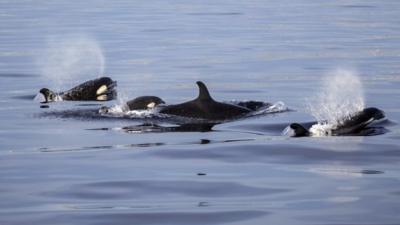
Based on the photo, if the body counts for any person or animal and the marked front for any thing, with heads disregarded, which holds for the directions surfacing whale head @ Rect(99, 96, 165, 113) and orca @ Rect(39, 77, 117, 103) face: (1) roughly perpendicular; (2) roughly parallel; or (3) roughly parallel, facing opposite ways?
roughly parallel

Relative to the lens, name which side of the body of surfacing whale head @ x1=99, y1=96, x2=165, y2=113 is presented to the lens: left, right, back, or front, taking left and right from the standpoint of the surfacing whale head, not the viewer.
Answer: right

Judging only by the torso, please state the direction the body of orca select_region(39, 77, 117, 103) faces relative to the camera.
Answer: to the viewer's right

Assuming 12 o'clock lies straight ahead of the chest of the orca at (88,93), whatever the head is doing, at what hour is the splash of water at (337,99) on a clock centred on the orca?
The splash of water is roughly at 1 o'clock from the orca.

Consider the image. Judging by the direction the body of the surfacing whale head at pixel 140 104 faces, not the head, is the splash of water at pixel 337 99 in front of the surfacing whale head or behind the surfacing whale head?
in front

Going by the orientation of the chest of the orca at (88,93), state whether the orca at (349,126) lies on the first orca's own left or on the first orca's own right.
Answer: on the first orca's own right

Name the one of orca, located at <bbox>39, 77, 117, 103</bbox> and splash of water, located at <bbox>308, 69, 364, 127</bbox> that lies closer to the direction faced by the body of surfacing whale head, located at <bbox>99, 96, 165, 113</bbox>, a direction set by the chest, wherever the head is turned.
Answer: the splash of water
